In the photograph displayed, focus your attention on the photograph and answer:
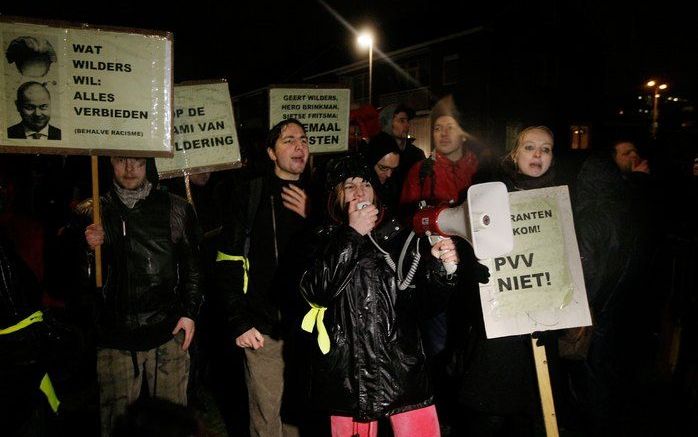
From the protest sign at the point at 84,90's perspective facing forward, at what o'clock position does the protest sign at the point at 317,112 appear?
the protest sign at the point at 317,112 is roughly at 8 o'clock from the protest sign at the point at 84,90.

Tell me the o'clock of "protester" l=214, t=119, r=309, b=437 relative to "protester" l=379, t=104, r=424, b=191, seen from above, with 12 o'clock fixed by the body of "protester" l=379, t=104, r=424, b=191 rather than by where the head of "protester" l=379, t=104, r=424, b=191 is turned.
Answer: "protester" l=214, t=119, r=309, b=437 is roughly at 2 o'clock from "protester" l=379, t=104, r=424, b=191.

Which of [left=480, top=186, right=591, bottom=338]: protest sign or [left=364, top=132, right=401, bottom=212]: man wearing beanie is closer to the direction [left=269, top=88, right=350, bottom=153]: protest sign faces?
the protest sign

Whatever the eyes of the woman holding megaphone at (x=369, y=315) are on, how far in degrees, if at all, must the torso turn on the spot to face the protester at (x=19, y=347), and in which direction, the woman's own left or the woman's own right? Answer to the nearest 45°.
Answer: approximately 90° to the woman's own right

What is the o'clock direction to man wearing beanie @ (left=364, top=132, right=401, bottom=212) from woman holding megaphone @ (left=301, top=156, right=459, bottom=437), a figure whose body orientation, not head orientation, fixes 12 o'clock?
The man wearing beanie is roughly at 6 o'clock from the woman holding megaphone.

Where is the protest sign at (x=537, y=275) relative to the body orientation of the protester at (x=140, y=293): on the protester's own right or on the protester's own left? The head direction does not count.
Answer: on the protester's own left

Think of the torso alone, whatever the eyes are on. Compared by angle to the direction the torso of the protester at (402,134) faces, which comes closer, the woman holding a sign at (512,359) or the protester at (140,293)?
the woman holding a sign

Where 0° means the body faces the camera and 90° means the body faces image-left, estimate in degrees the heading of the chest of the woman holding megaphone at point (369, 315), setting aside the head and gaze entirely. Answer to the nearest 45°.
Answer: approximately 0°

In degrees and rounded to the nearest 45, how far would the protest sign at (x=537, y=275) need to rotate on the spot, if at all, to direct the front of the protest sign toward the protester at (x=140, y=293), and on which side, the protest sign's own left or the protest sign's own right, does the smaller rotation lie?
approximately 90° to the protest sign's own right

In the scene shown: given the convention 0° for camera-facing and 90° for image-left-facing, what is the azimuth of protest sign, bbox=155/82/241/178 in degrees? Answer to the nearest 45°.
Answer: approximately 0°
